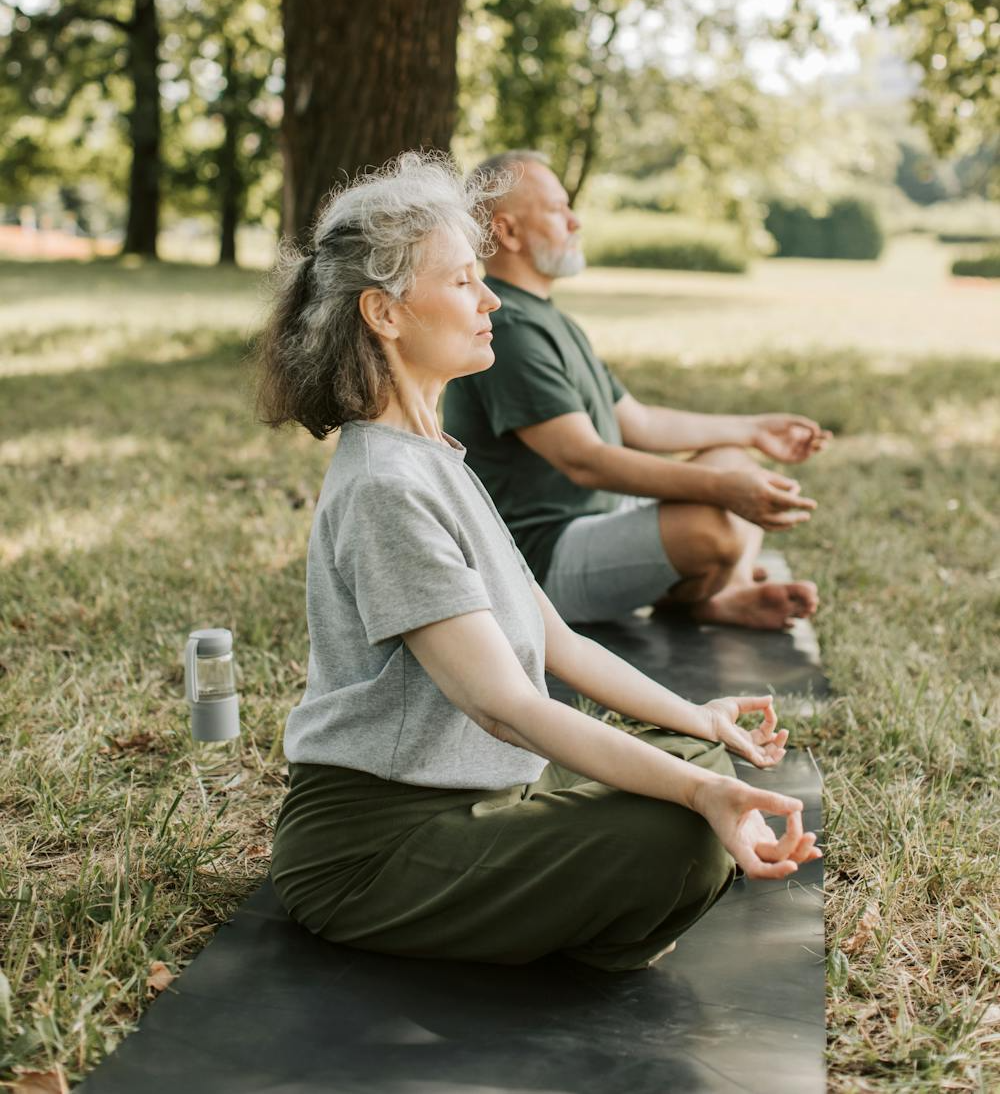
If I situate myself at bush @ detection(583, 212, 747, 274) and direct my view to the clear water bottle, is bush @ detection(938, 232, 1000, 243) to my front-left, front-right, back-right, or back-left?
back-left

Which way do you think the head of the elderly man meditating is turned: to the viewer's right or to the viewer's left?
to the viewer's right

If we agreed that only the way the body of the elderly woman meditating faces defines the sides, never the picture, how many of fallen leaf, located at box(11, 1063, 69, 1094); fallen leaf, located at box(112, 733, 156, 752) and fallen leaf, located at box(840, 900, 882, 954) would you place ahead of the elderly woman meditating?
1

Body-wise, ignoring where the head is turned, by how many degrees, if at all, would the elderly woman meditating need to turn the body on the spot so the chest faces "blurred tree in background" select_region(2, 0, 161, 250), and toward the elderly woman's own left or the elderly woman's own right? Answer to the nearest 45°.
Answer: approximately 90° to the elderly woman's own left

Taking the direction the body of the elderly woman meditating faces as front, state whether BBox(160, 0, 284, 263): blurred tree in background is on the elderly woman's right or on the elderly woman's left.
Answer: on the elderly woman's left

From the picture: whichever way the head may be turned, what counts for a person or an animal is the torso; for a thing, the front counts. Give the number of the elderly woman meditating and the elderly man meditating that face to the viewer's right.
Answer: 2

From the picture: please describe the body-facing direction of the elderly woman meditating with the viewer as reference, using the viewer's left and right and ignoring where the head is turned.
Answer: facing to the right of the viewer

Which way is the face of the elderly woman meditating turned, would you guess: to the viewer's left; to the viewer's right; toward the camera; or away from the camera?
to the viewer's right

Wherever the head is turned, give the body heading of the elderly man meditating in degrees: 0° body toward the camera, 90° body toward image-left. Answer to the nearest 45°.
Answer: approximately 270°

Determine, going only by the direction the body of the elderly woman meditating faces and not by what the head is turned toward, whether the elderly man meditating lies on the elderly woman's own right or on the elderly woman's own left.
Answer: on the elderly woman's own left

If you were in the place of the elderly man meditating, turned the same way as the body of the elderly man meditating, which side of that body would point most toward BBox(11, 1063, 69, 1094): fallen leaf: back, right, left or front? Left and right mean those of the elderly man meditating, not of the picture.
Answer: right

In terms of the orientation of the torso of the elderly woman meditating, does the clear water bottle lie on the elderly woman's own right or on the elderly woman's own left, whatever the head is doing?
on the elderly woman's own left
